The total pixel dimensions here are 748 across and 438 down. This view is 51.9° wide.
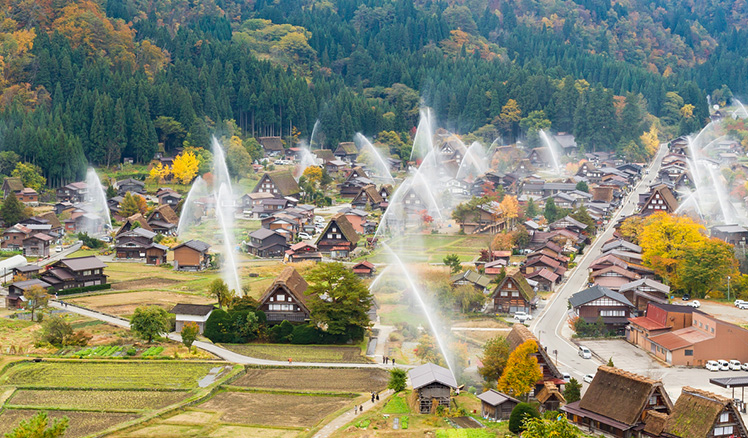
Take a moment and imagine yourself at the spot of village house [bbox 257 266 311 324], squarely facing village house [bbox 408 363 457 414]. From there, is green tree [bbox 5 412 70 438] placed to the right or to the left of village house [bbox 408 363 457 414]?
right

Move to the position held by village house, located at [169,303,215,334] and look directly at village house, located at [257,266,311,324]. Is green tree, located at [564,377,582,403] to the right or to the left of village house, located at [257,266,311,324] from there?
right

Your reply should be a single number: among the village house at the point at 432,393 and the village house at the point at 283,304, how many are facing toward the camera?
2

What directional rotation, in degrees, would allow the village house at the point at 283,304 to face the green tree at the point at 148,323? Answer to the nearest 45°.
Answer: approximately 90° to its right

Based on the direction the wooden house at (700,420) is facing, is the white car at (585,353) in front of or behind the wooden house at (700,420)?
behind

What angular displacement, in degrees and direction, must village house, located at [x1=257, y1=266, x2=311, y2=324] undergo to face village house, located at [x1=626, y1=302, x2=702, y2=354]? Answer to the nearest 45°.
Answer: approximately 90° to its left

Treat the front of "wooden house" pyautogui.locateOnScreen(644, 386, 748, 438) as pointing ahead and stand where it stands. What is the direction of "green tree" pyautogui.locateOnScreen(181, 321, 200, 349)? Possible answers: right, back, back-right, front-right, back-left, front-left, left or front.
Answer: back-right

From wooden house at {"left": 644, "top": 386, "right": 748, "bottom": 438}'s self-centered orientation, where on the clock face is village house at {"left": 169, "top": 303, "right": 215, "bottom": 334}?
The village house is roughly at 5 o'clock from the wooden house.
